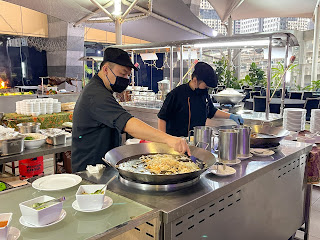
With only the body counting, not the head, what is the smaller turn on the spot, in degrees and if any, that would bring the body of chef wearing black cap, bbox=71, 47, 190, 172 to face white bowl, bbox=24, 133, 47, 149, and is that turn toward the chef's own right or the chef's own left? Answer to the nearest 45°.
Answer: approximately 135° to the chef's own left

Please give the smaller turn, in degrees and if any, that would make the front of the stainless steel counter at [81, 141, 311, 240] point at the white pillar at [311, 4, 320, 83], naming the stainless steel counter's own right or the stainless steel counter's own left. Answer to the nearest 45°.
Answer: approximately 135° to the stainless steel counter's own left

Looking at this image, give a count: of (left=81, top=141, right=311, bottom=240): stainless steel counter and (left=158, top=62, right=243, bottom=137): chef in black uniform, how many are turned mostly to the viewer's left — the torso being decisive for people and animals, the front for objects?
0

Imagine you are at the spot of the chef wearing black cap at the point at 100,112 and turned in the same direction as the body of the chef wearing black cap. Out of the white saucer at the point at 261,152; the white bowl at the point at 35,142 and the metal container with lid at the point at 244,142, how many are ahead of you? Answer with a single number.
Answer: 2

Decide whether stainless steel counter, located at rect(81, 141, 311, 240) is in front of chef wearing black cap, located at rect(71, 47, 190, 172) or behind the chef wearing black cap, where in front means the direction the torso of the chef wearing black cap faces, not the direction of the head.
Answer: in front

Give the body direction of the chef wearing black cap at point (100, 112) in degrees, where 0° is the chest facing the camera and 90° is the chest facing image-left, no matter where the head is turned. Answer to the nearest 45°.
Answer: approximately 270°

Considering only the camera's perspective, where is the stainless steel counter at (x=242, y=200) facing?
facing the viewer and to the right of the viewer

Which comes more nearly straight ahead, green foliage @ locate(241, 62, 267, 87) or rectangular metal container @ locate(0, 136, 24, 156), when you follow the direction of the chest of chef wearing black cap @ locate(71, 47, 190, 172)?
the green foliage

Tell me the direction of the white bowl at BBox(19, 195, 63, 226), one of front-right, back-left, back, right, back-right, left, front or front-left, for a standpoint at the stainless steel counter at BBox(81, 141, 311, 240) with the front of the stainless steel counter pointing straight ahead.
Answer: right

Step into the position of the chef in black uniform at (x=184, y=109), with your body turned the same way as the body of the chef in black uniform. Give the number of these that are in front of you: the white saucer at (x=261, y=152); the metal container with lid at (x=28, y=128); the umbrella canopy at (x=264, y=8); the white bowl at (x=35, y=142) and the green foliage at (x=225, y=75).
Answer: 1

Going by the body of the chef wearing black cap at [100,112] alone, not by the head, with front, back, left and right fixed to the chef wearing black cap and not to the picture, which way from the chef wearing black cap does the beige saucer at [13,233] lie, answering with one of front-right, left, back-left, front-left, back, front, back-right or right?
right

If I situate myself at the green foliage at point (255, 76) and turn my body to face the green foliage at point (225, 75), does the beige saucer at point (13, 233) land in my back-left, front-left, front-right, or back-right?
front-left

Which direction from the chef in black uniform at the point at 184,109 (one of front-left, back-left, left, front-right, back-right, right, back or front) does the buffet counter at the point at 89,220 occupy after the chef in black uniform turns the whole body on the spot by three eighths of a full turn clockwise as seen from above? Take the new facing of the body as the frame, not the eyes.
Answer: left

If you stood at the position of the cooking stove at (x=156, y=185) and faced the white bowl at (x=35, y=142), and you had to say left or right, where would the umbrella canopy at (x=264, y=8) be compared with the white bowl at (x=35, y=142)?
right

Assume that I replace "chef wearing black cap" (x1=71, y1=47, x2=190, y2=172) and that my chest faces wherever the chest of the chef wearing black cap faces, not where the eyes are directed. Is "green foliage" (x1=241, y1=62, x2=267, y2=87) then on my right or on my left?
on my left

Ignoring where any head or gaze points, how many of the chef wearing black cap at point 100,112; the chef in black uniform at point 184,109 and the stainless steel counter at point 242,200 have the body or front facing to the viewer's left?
0

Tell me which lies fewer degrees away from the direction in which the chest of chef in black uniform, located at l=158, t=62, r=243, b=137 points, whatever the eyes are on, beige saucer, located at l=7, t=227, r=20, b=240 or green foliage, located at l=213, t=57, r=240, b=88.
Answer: the beige saucer

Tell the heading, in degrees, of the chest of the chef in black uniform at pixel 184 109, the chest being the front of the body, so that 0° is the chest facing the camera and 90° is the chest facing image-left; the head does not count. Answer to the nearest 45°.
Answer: approximately 315°

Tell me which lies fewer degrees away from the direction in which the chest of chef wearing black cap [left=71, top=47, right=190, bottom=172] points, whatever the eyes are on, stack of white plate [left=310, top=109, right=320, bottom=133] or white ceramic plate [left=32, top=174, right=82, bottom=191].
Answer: the stack of white plate
